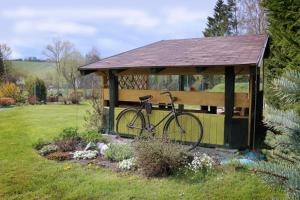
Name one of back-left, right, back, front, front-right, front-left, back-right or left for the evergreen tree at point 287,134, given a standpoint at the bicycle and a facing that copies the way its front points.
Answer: right

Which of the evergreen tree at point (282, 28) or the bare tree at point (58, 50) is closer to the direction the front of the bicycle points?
the evergreen tree

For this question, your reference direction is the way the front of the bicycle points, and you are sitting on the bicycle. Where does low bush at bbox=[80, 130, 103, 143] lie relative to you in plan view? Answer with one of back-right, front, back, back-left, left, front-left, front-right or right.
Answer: back

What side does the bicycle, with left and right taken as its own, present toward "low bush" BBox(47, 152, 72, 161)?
back

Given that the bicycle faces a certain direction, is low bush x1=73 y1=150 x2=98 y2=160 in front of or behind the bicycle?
behind

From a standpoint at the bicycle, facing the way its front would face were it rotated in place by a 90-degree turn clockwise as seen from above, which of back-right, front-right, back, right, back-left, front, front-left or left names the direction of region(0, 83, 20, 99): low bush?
back-right

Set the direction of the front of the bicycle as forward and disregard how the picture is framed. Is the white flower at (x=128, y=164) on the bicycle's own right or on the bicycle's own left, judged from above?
on the bicycle's own right

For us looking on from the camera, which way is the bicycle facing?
facing to the right of the viewer

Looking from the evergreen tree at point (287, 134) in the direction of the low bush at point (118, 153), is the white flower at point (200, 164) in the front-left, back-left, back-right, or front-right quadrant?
front-right

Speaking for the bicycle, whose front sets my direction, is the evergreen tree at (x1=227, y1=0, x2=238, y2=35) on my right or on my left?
on my left

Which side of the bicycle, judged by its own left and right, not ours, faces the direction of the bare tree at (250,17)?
left

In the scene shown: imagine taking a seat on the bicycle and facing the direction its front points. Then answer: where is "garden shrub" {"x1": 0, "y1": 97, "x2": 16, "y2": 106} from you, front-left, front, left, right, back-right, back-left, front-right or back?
back-left

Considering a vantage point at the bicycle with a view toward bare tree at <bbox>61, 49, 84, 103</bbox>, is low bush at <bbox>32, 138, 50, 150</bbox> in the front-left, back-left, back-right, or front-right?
front-left

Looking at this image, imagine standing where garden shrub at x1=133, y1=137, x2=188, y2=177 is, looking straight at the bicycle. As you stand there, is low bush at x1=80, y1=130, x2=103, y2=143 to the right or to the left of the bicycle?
left

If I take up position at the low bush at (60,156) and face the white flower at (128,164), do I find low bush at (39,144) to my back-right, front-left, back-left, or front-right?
back-left

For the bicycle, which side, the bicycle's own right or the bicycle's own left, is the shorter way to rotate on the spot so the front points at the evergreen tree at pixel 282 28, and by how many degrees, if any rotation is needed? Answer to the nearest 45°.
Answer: approximately 45° to the bicycle's own left

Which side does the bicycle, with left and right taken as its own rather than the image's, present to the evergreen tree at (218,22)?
left

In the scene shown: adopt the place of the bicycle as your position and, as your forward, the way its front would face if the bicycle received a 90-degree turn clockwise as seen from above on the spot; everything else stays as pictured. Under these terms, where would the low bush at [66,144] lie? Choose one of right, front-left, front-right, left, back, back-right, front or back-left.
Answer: right
